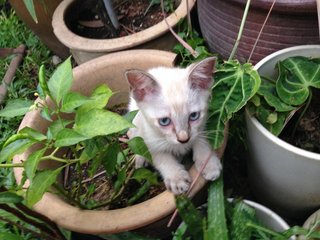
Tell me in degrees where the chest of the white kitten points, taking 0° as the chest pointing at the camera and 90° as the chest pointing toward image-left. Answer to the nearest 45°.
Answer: approximately 315°
